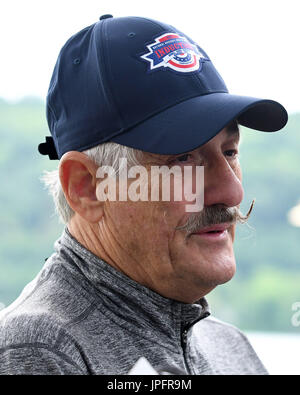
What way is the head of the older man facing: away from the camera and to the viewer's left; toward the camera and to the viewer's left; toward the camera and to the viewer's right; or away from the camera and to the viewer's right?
toward the camera and to the viewer's right

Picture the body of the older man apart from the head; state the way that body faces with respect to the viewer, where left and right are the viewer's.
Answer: facing the viewer and to the right of the viewer
